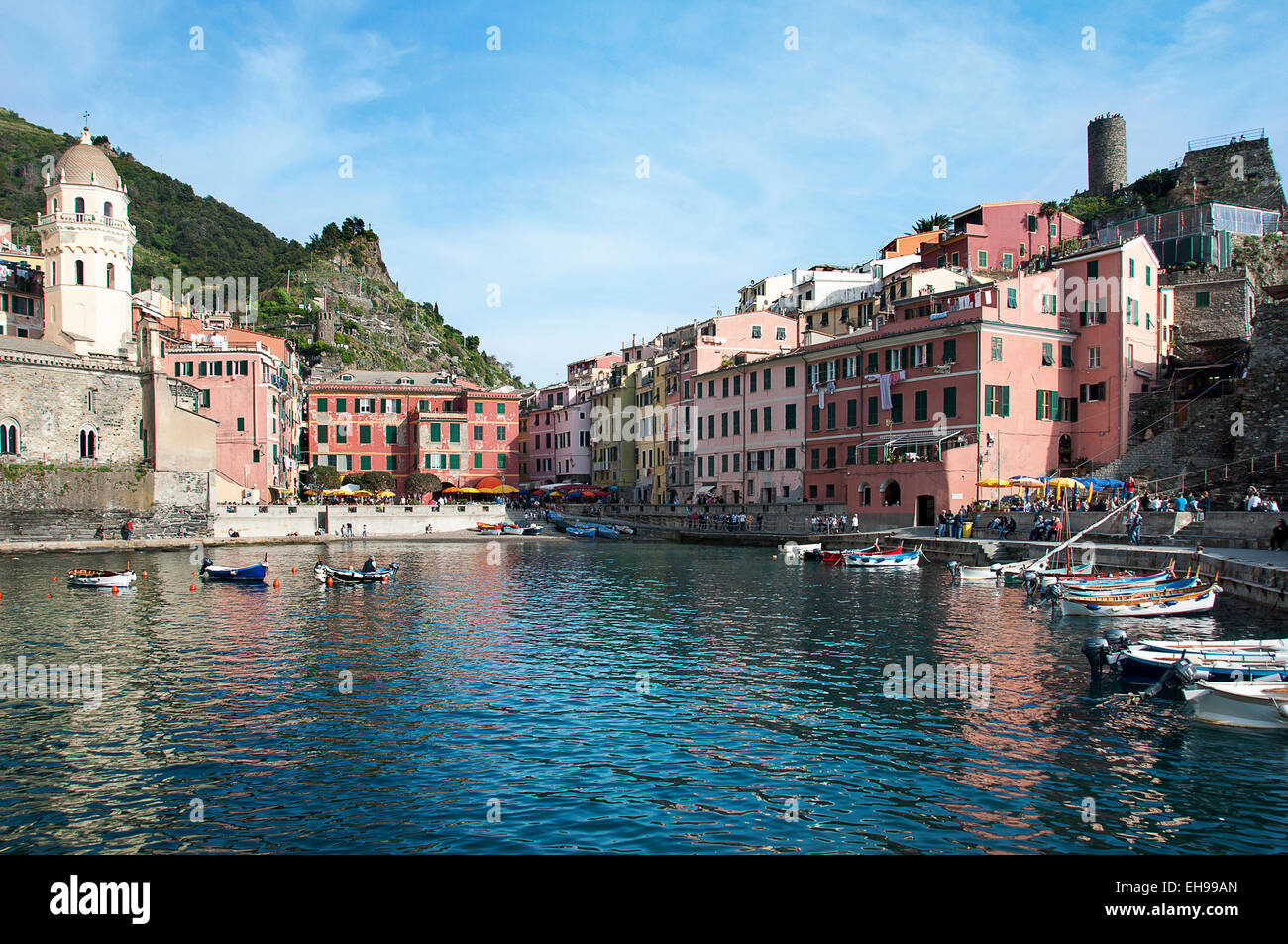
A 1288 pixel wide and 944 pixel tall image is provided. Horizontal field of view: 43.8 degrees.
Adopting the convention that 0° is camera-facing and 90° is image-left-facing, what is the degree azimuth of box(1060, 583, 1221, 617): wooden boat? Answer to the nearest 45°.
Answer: approximately 270°

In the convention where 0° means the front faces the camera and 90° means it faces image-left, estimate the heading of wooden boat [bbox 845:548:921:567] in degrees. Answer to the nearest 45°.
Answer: approximately 270°

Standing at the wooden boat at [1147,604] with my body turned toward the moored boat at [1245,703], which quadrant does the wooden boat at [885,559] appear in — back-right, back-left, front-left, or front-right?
back-right
